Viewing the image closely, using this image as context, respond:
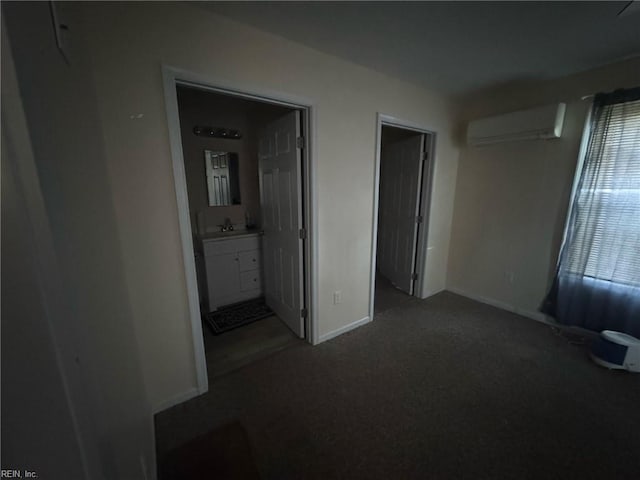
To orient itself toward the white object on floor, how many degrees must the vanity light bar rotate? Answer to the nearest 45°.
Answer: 0° — it already faces it

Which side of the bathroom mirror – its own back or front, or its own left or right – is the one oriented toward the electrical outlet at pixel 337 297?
front

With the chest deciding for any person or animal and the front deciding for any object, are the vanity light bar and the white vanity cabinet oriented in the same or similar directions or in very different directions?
same or similar directions

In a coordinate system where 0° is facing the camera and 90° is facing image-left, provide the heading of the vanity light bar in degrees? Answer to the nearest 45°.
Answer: approximately 315°

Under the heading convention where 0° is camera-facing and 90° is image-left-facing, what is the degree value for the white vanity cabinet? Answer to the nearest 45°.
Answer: approximately 315°

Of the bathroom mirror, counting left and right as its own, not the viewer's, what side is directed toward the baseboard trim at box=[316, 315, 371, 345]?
front

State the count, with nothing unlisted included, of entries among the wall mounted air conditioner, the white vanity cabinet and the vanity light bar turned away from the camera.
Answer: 0

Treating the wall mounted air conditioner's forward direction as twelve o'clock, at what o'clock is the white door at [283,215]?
The white door is roughly at 12 o'clock from the wall mounted air conditioner.

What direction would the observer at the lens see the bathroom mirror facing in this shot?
facing the viewer and to the right of the viewer

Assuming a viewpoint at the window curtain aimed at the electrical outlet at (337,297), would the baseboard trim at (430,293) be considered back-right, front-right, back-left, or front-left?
front-right

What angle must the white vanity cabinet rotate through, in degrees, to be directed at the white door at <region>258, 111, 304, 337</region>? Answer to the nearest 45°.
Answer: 0° — it already faces it

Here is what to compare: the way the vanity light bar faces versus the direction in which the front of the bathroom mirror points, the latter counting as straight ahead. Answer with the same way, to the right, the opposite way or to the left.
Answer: the same way

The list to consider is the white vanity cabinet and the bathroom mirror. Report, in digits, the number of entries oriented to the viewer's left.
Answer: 0

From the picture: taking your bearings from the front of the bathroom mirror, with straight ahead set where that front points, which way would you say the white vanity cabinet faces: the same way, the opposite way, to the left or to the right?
the same way

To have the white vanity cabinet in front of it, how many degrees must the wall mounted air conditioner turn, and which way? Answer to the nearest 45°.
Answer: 0° — it already faces it

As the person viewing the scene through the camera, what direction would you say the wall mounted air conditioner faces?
facing the viewer and to the left of the viewer

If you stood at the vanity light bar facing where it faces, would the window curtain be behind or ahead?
ahead
